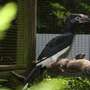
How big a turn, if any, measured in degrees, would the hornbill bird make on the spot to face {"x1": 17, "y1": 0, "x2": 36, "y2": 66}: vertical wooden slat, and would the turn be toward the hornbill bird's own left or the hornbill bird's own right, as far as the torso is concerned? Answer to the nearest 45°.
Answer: approximately 135° to the hornbill bird's own left

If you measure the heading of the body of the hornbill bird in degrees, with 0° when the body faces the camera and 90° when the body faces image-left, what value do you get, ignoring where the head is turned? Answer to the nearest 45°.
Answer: approximately 270°
